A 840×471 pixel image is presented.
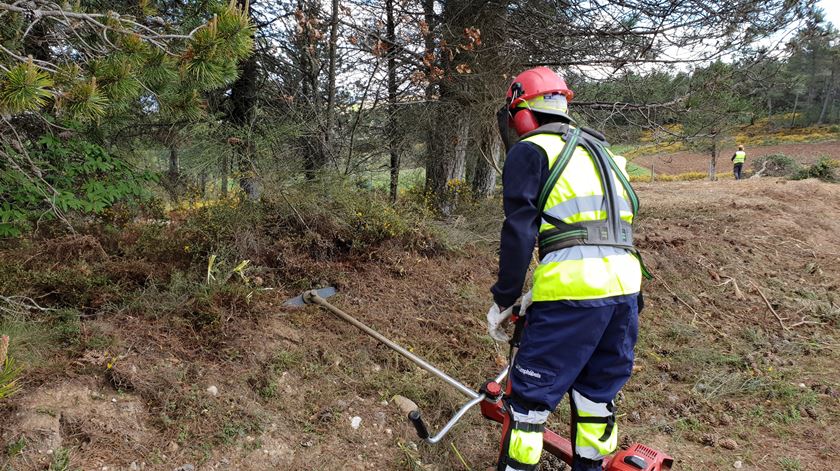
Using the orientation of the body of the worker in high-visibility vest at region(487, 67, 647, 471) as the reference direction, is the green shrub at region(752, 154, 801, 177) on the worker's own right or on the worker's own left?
on the worker's own right

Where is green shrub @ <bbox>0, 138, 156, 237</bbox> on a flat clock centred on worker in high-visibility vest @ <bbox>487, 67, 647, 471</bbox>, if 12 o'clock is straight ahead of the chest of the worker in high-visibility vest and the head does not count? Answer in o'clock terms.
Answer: The green shrub is roughly at 11 o'clock from the worker in high-visibility vest.

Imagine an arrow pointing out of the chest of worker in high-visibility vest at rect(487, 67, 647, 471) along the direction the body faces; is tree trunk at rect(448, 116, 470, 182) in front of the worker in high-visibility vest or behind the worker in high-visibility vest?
in front

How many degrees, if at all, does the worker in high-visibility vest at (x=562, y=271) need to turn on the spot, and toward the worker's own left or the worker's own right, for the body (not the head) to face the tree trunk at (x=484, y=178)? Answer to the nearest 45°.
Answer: approximately 45° to the worker's own right

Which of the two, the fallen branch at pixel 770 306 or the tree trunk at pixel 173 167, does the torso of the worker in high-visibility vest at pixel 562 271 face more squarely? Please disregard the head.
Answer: the tree trunk

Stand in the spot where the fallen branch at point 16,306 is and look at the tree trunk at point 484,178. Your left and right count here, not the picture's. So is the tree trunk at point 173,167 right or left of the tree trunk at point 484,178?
left

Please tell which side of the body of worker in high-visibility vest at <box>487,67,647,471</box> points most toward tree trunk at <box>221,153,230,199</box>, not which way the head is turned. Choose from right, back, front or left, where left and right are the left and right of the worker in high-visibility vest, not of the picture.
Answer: front

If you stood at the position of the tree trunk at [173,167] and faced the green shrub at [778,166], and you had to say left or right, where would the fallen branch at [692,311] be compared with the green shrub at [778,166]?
right

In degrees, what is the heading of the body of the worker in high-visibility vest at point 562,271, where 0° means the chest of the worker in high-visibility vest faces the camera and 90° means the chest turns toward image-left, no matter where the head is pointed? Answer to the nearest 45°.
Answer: approximately 135°

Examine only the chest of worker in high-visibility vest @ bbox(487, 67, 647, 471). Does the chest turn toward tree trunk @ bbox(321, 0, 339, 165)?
yes

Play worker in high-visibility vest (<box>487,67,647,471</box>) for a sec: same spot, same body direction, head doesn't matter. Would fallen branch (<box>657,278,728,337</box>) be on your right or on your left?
on your right

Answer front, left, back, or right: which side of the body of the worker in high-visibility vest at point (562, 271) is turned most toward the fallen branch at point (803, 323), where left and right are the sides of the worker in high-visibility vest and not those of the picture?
right

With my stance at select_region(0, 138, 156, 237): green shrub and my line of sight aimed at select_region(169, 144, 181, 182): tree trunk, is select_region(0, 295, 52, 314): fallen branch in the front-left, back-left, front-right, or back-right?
back-right
